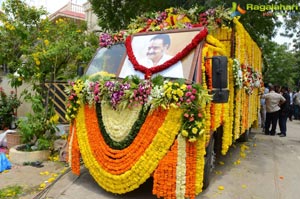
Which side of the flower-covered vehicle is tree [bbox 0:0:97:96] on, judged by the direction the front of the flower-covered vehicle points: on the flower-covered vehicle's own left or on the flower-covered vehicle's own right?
on the flower-covered vehicle's own right

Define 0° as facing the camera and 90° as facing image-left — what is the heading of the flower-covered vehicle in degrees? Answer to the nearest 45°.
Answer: approximately 45°

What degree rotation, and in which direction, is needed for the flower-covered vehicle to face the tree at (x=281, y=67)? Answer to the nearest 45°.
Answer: approximately 180°

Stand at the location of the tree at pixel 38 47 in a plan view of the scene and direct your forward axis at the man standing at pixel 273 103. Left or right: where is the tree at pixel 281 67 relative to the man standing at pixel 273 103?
left

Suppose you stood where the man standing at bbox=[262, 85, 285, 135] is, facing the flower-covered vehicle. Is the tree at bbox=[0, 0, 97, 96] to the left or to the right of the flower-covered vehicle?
right
